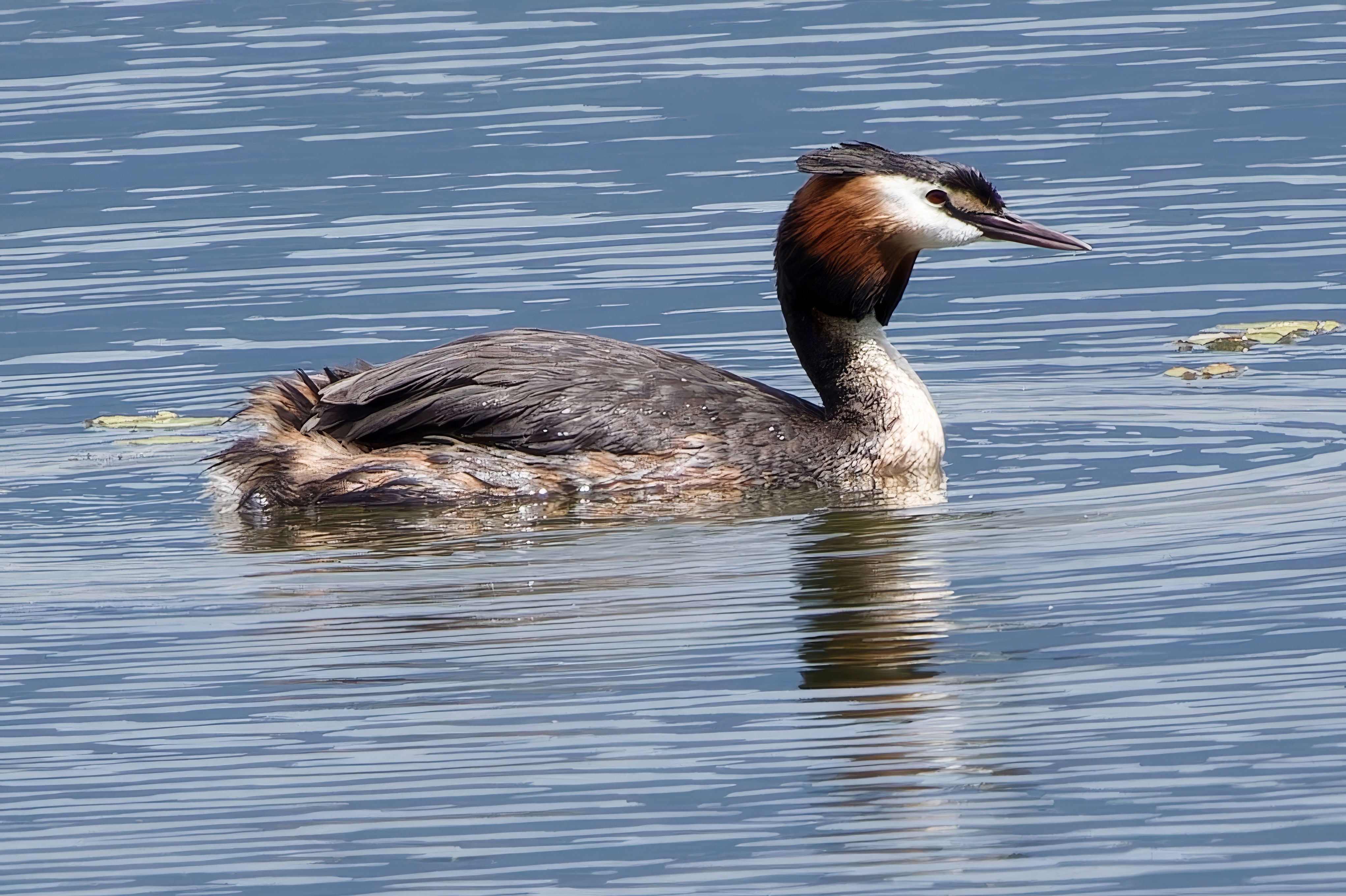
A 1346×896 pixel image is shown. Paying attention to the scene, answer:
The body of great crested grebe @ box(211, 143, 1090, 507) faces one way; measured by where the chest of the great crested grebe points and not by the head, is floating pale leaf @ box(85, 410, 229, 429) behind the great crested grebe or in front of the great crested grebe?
behind

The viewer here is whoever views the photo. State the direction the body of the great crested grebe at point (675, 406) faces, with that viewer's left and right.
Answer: facing to the right of the viewer

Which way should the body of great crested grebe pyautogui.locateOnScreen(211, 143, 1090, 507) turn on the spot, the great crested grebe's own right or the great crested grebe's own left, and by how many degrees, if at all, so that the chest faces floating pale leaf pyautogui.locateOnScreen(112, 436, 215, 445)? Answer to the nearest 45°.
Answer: approximately 135° to the great crested grebe's own left

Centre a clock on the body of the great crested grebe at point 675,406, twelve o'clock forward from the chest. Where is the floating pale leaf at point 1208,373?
The floating pale leaf is roughly at 11 o'clock from the great crested grebe.

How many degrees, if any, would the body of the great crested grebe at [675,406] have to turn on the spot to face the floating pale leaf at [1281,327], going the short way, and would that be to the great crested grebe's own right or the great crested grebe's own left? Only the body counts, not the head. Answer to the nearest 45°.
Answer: approximately 45° to the great crested grebe's own left
